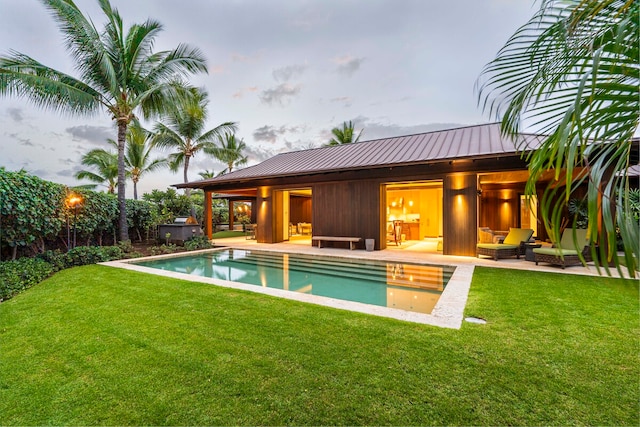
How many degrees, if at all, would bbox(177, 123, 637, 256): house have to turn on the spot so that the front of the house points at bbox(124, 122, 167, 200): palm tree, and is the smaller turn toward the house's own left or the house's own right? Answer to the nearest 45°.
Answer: approximately 45° to the house's own right

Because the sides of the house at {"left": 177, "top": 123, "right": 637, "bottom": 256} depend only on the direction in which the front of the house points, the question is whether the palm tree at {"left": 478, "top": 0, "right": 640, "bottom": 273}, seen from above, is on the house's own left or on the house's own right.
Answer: on the house's own left

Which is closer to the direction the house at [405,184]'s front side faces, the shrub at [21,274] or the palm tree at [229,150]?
the shrub

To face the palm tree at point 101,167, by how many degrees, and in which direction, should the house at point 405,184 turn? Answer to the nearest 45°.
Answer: approximately 45° to its right

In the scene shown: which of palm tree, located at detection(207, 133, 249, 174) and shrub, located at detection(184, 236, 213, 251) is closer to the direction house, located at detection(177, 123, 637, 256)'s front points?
the shrub

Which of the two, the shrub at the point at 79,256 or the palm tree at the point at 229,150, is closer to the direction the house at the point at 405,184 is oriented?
the shrub

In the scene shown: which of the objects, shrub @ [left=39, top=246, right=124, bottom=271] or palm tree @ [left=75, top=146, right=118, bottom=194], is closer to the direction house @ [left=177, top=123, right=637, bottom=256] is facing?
the shrub

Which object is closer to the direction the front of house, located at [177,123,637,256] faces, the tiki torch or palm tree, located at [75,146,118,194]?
the tiki torch
